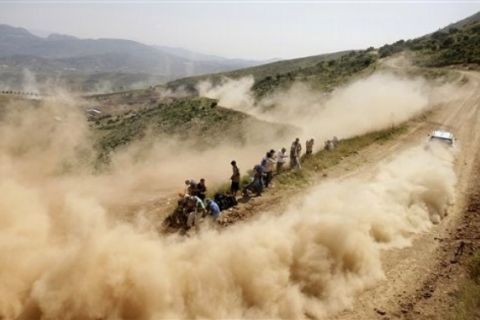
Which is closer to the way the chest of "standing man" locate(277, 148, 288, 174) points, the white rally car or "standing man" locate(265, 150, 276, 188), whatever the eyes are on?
the white rally car

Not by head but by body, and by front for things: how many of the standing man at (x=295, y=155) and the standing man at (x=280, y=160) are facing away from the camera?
0

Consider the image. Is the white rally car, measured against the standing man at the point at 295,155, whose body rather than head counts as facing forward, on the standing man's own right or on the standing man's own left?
on the standing man's own left

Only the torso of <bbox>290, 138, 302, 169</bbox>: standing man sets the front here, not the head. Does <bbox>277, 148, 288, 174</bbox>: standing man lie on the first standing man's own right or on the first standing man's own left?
on the first standing man's own right

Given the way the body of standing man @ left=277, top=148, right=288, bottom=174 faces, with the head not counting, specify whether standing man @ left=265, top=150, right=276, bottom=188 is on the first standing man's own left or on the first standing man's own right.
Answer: on the first standing man's own right

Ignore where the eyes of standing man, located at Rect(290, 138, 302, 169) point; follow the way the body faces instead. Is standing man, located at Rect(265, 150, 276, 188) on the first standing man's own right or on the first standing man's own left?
on the first standing man's own right

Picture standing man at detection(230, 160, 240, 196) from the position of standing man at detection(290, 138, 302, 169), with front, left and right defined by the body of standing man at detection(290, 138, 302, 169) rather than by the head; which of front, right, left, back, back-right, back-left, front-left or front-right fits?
right

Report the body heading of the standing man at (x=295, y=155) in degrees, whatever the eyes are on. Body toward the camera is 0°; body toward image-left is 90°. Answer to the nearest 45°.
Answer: approximately 315°

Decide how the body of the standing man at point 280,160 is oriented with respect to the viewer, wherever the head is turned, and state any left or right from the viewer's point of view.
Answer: facing to the right of the viewer
